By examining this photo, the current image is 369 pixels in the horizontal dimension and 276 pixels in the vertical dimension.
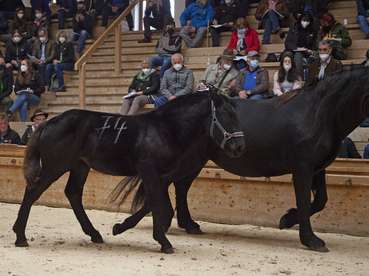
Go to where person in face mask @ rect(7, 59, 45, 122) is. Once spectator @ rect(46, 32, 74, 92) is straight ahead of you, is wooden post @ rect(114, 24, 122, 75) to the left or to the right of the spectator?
right

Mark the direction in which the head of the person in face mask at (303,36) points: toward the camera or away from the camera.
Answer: toward the camera

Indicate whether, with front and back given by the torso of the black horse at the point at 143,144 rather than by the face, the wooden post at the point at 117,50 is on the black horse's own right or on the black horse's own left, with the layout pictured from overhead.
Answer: on the black horse's own left

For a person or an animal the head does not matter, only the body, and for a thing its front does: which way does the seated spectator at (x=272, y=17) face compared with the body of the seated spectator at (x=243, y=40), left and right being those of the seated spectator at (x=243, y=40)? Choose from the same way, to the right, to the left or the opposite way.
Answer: the same way

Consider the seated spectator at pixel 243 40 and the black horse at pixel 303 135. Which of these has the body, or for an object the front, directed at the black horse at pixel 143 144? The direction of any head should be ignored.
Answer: the seated spectator

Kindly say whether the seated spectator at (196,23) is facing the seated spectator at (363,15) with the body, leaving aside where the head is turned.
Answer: no

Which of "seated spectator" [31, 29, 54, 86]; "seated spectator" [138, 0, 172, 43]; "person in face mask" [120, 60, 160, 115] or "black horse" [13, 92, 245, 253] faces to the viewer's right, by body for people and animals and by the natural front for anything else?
the black horse

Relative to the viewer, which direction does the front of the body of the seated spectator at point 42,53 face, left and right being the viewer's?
facing the viewer

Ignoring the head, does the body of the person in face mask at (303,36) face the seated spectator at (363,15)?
no

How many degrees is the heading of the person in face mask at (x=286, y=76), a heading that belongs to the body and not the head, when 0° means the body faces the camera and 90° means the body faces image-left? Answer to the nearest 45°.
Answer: approximately 0°

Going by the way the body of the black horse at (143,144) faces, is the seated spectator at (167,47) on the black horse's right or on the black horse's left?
on the black horse's left

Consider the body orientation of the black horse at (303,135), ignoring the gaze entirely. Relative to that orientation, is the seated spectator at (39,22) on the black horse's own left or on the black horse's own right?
on the black horse's own left

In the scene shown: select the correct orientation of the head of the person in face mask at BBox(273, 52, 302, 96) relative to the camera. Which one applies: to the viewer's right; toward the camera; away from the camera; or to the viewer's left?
toward the camera

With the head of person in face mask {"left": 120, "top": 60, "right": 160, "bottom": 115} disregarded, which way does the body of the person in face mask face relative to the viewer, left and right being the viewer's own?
facing the viewer and to the left of the viewer

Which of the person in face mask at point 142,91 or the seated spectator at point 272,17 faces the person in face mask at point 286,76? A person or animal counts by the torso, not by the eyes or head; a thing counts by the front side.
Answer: the seated spectator

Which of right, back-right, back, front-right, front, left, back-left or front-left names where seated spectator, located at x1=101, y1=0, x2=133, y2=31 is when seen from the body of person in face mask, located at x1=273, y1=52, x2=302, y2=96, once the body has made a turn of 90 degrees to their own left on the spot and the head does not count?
back-left

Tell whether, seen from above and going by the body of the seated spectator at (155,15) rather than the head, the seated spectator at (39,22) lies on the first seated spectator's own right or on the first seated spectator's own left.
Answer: on the first seated spectator's own right

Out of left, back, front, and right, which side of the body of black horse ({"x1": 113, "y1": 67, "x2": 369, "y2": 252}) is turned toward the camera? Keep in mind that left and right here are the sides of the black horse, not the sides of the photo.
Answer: right

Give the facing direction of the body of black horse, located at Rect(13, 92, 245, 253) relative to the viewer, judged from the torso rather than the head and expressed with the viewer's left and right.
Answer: facing to the right of the viewer

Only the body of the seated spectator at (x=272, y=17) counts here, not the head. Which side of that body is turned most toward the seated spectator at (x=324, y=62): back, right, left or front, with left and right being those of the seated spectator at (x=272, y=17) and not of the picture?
front
